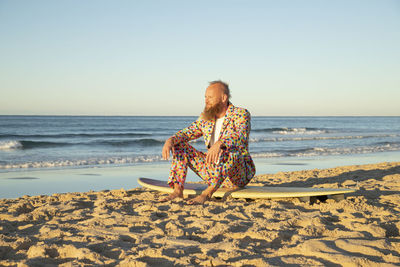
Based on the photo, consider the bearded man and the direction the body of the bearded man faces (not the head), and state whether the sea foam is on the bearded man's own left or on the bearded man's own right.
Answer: on the bearded man's own right

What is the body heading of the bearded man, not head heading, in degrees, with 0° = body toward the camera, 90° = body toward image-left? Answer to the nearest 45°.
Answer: approximately 45°

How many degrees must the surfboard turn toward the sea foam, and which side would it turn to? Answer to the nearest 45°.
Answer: approximately 45° to its right

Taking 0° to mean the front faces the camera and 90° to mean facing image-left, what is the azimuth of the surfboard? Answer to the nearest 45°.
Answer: approximately 90°

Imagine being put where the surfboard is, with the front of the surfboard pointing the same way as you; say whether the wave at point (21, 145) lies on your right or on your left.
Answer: on your right
